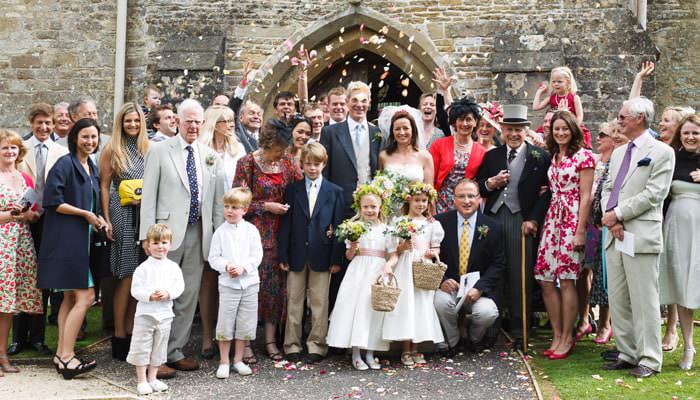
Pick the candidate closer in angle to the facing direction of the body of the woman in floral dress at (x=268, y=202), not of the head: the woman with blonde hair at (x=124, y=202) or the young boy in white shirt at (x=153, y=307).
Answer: the young boy in white shirt

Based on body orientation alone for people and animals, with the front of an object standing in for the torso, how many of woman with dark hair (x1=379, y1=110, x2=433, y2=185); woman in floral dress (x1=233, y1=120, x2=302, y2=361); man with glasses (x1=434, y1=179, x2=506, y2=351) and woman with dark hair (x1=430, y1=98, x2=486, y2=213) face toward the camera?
4

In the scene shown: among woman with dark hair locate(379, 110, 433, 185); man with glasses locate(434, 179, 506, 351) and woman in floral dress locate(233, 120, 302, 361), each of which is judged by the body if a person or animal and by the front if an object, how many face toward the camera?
3

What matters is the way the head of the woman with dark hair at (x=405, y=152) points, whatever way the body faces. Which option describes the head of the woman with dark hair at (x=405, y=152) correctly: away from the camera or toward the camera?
toward the camera

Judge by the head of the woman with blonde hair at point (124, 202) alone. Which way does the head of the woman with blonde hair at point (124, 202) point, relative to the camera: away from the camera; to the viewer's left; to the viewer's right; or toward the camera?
toward the camera

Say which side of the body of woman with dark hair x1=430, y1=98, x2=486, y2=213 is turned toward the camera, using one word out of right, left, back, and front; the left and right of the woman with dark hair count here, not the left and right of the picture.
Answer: front

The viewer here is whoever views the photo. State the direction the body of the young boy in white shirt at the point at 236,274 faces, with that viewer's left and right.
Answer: facing the viewer

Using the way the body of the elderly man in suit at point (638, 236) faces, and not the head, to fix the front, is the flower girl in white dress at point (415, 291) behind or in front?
in front

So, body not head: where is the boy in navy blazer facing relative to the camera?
toward the camera

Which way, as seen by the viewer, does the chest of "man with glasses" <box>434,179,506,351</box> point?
toward the camera

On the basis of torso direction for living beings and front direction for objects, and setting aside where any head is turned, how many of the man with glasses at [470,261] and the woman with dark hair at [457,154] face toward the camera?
2

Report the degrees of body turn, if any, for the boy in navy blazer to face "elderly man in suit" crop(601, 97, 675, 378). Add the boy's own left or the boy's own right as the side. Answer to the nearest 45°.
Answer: approximately 90° to the boy's own left

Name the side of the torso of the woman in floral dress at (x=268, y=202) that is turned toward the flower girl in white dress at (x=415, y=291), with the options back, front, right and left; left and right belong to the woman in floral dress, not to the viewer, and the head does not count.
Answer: left

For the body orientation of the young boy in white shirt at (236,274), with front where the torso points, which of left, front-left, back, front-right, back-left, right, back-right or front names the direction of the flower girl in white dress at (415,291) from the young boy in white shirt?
left
